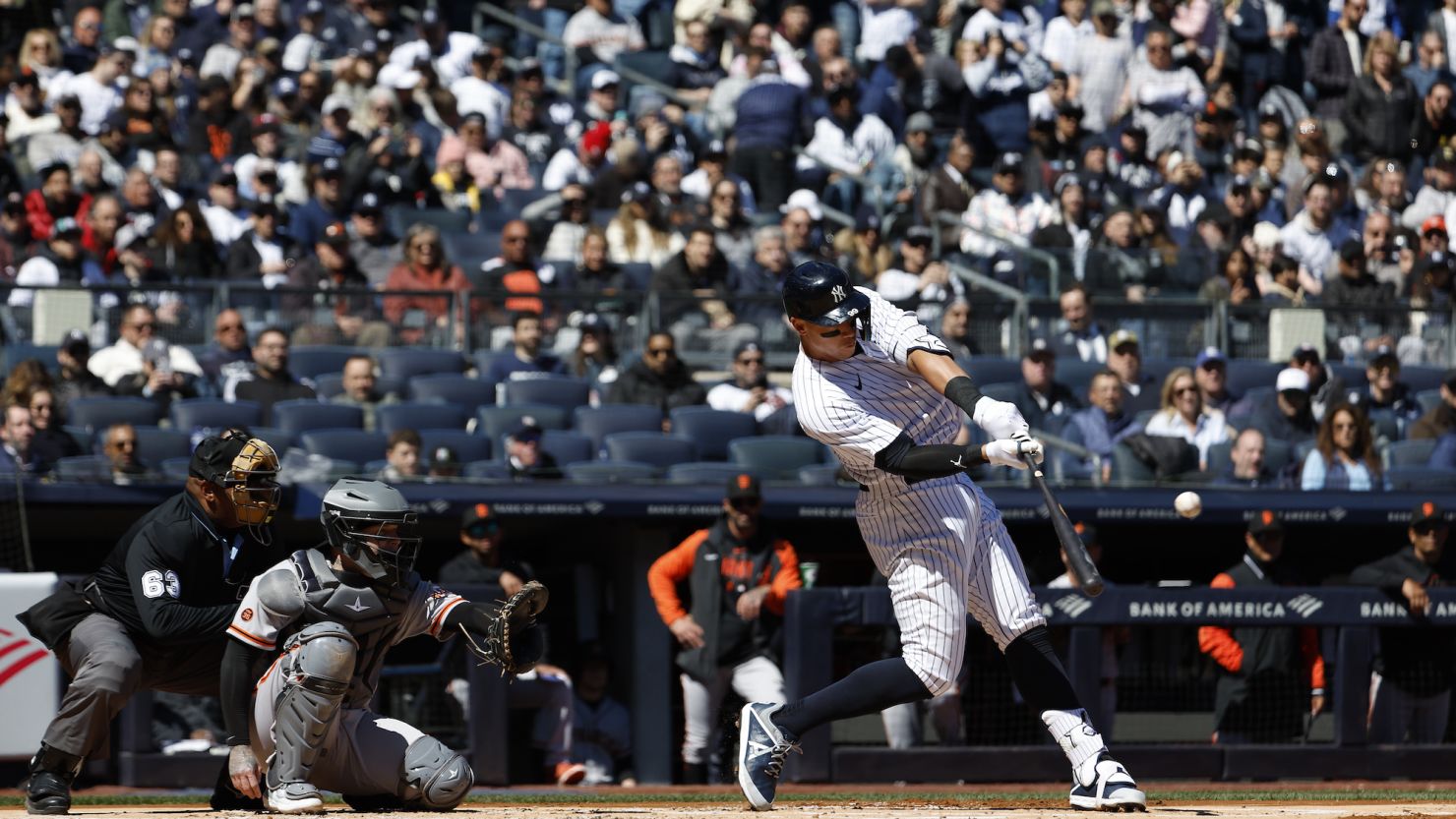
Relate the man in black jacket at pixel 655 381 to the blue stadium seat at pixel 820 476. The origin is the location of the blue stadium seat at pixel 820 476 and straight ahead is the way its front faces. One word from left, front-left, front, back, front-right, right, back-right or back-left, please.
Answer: back-right

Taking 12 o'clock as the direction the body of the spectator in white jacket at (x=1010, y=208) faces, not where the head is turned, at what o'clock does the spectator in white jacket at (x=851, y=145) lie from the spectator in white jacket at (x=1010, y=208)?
the spectator in white jacket at (x=851, y=145) is roughly at 4 o'clock from the spectator in white jacket at (x=1010, y=208).

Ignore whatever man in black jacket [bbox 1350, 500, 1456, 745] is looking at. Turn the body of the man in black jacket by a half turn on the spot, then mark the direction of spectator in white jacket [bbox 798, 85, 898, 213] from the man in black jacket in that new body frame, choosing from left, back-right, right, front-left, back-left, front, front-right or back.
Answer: front-left

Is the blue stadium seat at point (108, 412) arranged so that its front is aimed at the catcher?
yes

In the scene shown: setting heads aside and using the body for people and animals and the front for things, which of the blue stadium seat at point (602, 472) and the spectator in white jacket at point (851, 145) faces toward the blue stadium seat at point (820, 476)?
the spectator in white jacket

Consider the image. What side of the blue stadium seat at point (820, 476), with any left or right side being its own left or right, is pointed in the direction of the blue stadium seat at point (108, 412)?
right

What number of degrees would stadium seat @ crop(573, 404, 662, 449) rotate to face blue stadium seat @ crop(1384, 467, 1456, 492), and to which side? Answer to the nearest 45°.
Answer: approximately 90° to its left

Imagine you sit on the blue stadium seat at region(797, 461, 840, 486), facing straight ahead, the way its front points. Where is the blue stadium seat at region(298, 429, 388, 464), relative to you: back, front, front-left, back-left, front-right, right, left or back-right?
right
